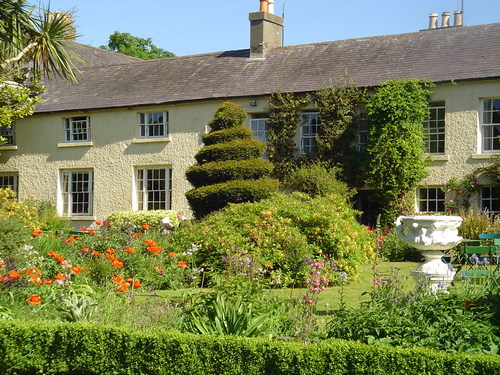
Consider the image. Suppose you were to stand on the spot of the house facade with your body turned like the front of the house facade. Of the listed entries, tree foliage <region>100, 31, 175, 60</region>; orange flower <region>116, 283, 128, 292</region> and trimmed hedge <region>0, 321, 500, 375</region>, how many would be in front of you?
2

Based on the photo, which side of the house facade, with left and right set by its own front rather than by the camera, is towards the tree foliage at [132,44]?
back

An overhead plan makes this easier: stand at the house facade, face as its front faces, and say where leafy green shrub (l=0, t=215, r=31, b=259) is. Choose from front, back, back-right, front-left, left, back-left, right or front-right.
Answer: front

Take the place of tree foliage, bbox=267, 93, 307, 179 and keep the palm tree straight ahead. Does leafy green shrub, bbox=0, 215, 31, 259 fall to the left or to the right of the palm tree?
left

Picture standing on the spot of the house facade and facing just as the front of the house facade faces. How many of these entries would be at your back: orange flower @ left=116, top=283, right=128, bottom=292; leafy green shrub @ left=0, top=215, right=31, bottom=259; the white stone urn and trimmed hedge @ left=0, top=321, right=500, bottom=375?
0

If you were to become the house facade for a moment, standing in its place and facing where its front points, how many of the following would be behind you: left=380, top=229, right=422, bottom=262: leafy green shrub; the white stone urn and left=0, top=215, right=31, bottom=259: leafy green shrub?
0

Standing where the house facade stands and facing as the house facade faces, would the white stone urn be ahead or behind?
ahead

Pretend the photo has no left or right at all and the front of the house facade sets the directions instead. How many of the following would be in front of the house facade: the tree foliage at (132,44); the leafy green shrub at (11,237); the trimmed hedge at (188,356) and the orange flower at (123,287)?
3

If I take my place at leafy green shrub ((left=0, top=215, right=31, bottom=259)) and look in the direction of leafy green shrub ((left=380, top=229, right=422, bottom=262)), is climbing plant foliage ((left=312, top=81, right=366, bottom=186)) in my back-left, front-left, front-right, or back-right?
front-left

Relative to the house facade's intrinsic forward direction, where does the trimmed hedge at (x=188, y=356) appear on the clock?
The trimmed hedge is roughly at 12 o'clock from the house facade.

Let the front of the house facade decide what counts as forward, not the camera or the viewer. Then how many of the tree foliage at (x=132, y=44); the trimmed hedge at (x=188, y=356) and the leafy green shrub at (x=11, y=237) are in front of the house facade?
2

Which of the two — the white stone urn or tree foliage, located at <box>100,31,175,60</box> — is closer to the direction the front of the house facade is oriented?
the white stone urn

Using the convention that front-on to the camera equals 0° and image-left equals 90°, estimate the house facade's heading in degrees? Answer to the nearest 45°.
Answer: approximately 0°

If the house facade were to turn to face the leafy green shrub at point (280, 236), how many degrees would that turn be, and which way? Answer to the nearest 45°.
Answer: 0° — it already faces it
